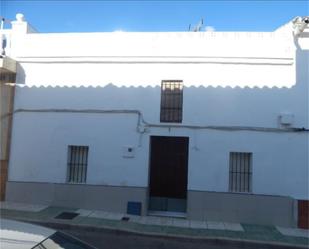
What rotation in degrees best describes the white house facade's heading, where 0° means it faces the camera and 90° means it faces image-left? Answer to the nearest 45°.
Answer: approximately 0°
